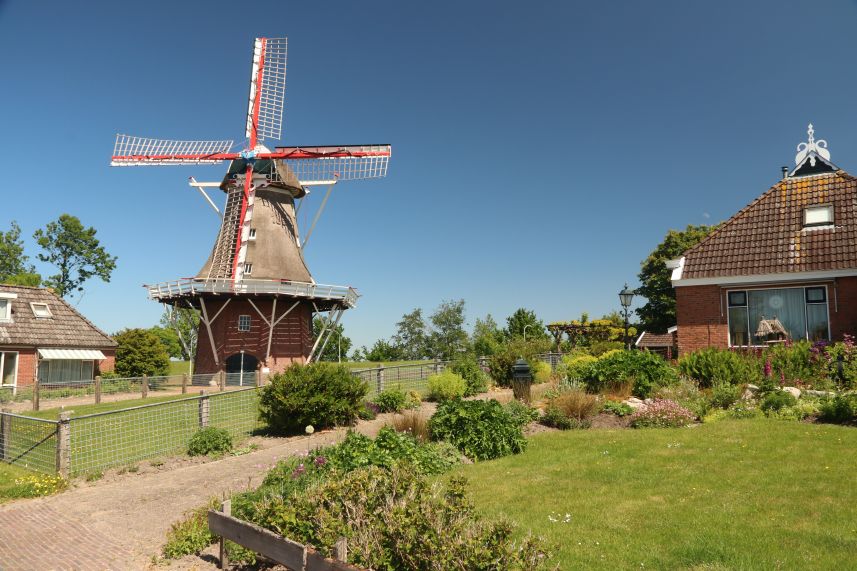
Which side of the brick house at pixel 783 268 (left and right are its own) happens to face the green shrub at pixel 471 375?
right

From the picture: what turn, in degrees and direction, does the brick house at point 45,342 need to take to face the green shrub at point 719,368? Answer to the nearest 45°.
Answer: approximately 45° to its left

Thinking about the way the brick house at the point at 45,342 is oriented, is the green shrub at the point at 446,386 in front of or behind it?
in front

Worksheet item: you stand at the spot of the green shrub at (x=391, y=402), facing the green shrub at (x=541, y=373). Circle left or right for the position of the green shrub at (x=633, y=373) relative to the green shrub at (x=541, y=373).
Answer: right

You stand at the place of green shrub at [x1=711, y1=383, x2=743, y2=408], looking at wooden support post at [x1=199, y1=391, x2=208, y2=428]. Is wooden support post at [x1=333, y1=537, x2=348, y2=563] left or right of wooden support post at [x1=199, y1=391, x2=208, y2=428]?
left

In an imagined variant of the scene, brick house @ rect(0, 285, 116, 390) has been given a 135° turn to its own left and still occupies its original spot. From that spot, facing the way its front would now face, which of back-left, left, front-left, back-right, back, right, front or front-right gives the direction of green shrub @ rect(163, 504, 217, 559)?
back-right

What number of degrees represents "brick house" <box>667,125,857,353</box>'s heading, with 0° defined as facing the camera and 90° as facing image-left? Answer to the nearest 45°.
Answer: approximately 0°

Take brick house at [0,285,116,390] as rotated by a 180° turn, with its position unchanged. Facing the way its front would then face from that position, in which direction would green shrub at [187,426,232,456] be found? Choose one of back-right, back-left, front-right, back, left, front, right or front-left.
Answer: back

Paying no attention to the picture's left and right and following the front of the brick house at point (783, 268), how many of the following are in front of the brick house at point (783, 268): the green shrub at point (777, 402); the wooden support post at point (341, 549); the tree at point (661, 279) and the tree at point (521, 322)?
2

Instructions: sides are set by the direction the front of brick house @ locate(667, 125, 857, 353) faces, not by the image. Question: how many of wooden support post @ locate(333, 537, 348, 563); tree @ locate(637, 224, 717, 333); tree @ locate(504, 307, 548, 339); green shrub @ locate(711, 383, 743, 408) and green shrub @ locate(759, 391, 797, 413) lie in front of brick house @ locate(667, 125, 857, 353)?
3

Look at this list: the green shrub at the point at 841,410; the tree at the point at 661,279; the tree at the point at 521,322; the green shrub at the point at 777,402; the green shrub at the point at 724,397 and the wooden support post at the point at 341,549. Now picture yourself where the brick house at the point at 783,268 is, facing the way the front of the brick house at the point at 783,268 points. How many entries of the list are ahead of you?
4

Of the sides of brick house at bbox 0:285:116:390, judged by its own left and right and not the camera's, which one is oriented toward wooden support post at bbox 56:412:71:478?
front

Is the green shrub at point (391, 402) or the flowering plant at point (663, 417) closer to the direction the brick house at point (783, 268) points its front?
the flowering plant

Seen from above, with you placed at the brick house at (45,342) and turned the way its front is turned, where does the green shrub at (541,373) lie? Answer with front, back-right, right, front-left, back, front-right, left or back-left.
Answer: front-left

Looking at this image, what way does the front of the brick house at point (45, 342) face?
toward the camera

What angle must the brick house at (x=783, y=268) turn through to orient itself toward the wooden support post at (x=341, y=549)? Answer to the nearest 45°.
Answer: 0° — it already faces it

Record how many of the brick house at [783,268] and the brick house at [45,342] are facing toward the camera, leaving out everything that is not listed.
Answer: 2

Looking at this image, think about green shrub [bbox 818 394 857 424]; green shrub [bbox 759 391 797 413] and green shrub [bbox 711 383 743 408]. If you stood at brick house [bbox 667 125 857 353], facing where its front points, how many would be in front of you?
3
